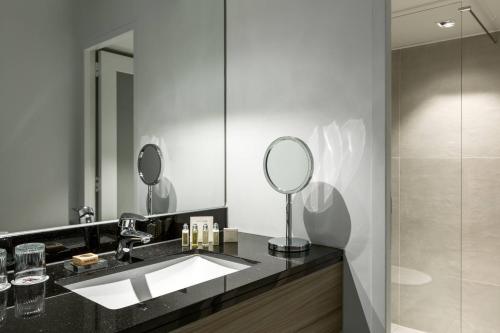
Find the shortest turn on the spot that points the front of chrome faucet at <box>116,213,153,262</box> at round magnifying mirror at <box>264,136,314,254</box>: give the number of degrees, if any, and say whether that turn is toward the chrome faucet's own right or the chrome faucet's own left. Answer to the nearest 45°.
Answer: approximately 45° to the chrome faucet's own left

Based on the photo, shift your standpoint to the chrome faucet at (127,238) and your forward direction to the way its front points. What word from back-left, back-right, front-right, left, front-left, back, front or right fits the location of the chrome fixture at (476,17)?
front-left

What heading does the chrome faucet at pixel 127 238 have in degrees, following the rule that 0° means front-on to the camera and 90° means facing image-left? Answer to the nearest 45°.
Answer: approximately 315°

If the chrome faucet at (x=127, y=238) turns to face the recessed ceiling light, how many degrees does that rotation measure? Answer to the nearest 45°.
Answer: approximately 45° to its left
